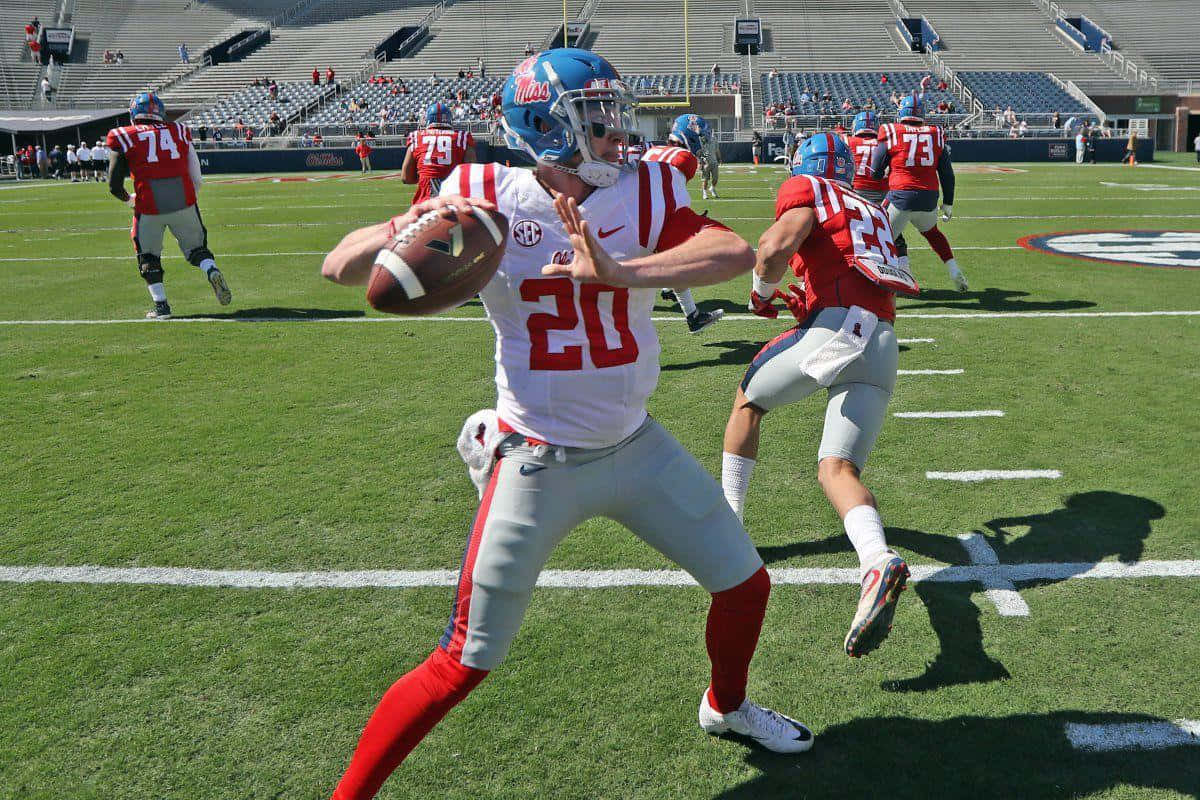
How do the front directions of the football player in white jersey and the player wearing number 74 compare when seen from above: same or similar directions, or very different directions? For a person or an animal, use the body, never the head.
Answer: very different directions

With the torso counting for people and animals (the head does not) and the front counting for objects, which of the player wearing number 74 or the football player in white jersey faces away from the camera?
the player wearing number 74

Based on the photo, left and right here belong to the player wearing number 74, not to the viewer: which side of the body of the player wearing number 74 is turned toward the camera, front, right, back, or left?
back

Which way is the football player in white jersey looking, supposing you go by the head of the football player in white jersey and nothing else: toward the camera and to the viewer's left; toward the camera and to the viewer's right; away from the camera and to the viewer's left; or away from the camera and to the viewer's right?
toward the camera and to the viewer's right

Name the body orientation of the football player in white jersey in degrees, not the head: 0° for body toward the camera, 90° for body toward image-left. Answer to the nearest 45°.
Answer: approximately 0°
